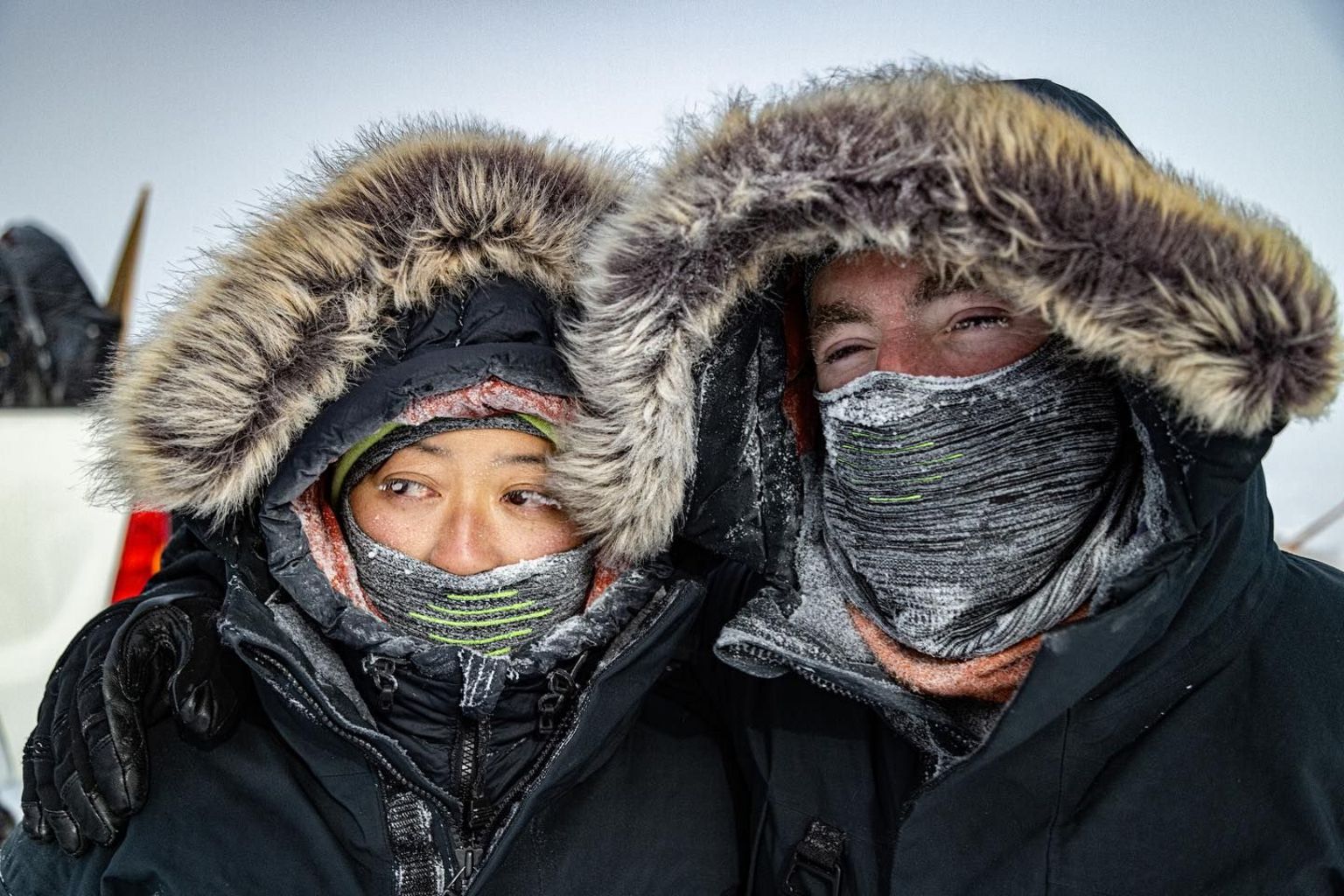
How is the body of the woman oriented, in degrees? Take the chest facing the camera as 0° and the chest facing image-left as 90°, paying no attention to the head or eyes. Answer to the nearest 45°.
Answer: approximately 0°

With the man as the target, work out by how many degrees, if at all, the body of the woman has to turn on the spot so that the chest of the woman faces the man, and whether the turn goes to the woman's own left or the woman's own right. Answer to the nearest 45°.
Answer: approximately 45° to the woman's own left

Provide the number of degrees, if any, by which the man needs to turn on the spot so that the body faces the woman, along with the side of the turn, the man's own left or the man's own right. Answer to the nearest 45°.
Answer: approximately 45° to the man's own right

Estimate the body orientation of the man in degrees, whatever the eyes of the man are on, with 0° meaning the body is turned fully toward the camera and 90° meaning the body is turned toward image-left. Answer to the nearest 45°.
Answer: approximately 45°
